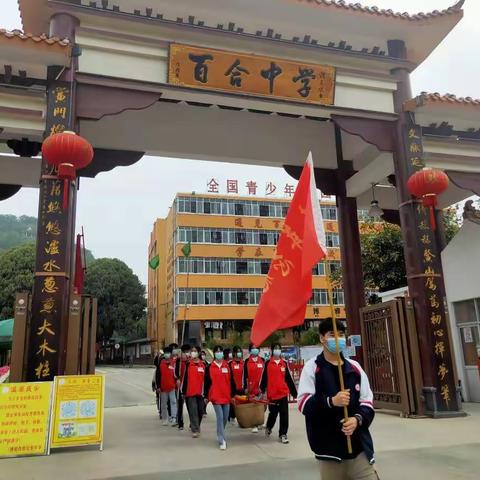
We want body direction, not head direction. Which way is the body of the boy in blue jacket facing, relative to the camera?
toward the camera

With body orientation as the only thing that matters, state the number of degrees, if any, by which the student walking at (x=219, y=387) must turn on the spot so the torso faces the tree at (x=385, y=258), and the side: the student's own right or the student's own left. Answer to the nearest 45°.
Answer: approximately 135° to the student's own left

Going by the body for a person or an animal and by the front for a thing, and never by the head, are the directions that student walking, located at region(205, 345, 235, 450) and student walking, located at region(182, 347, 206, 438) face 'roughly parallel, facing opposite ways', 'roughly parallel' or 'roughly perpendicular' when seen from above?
roughly parallel

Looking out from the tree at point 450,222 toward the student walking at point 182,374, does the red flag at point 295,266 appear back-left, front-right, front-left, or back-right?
front-left

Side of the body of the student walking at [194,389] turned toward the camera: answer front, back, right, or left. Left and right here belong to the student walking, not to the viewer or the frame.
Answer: front

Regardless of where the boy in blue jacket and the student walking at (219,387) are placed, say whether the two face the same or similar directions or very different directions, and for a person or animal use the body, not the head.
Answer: same or similar directions

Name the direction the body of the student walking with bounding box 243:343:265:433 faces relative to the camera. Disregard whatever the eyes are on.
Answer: toward the camera

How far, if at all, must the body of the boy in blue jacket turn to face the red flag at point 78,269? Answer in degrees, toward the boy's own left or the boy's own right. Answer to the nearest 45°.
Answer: approximately 135° to the boy's own right

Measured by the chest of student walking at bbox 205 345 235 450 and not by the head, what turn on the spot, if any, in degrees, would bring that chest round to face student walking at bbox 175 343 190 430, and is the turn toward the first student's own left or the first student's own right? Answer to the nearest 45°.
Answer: approximately 135° to the first student's own right

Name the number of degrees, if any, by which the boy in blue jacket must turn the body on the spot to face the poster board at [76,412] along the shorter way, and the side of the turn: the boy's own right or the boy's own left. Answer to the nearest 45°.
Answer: approximately 135° to the boy's own right

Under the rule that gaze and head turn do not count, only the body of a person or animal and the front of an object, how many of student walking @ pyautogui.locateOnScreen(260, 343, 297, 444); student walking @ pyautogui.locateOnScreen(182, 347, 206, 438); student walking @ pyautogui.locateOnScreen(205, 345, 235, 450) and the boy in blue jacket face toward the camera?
4

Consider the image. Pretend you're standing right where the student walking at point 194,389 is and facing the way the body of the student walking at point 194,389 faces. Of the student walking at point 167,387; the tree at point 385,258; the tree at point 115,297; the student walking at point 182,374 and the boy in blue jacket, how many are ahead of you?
1

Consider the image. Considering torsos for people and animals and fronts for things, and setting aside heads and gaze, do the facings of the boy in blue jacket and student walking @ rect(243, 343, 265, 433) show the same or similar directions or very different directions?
same or similar directions
